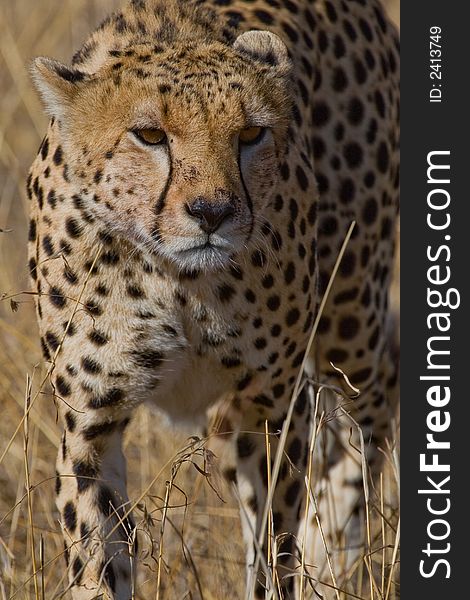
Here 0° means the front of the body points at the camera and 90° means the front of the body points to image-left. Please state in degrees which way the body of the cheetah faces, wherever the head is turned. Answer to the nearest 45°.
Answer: approximately 45°
